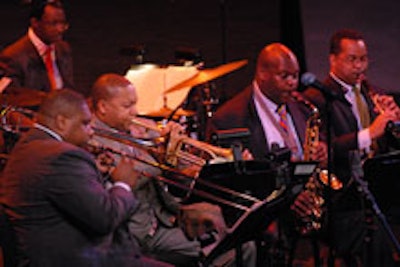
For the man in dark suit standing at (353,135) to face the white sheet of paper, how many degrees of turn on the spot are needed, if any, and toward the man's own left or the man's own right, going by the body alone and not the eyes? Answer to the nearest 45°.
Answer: approximately 135° to the man's own right

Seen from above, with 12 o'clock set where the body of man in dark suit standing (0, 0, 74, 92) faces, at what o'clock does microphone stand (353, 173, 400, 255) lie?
The microphone stand is roughly at 12 o'clock from the man in dark suit standing.

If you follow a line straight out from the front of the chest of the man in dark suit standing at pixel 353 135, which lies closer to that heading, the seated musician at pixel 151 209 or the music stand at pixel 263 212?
the music stand

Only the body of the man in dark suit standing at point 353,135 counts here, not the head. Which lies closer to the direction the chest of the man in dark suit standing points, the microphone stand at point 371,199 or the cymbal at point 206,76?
the microphone stand
